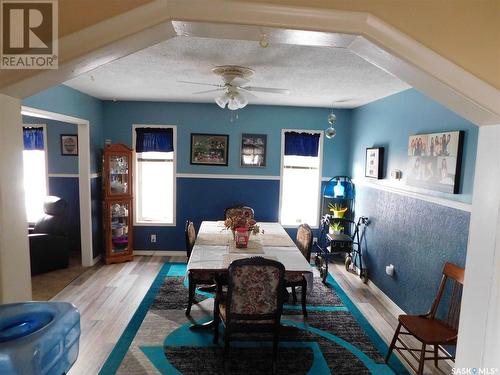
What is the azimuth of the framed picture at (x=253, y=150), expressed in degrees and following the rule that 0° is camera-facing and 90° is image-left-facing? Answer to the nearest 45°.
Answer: approximately 0°

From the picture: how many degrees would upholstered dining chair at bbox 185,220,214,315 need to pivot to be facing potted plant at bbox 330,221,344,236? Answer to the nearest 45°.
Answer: approximately 45° to its left

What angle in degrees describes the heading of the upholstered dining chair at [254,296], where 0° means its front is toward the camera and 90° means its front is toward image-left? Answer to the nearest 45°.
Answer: approximately 180°

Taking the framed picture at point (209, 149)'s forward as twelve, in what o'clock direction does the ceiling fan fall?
The ceiling fan is roughly at 12 o'clock from the framed picture.

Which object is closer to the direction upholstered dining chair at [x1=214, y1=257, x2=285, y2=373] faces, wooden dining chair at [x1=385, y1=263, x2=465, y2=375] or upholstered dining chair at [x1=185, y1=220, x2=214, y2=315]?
the upholstered dining chair

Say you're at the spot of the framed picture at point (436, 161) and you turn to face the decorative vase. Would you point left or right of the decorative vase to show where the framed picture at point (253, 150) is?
right

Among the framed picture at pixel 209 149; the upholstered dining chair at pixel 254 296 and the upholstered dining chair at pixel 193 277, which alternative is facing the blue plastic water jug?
the framed picture

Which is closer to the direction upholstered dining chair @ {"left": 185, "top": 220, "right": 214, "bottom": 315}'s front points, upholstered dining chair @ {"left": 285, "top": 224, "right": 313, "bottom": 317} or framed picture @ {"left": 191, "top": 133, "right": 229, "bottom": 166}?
the upholstered dining chair

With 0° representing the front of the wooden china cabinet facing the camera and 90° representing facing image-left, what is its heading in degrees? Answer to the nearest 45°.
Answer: approximately 315°

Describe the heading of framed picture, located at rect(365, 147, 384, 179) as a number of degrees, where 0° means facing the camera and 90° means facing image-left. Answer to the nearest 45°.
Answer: approximately 45°

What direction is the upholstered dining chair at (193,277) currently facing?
to the viewer's right

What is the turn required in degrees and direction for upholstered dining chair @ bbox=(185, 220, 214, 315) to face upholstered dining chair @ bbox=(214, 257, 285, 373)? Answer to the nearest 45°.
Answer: approximately 45° to its right
